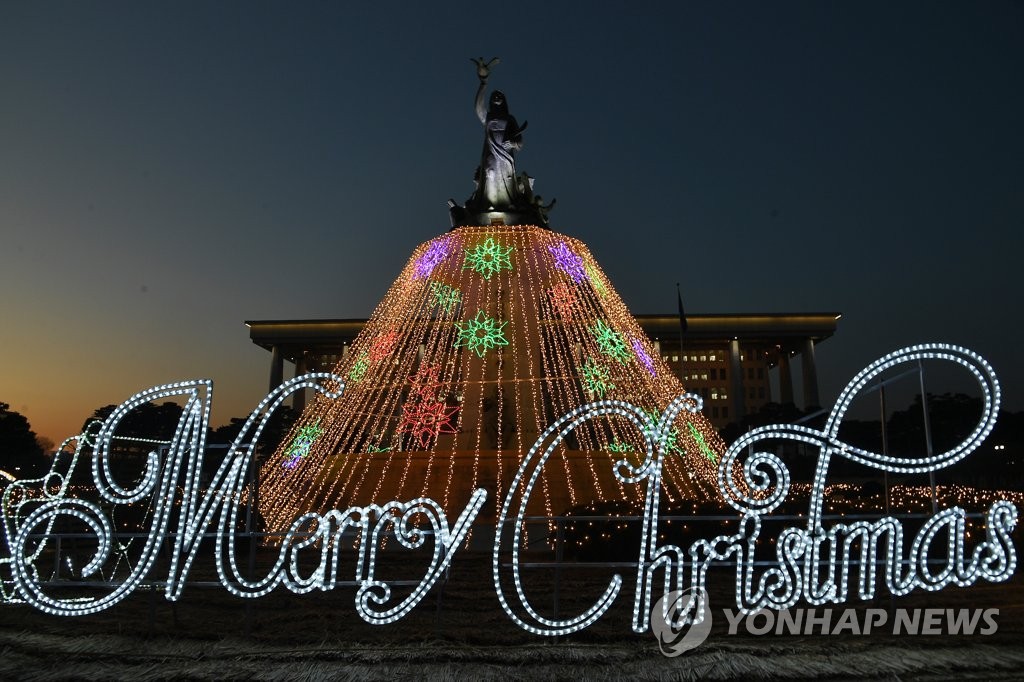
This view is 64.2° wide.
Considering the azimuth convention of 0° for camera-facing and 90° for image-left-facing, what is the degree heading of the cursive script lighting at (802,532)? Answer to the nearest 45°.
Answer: approximately 0°

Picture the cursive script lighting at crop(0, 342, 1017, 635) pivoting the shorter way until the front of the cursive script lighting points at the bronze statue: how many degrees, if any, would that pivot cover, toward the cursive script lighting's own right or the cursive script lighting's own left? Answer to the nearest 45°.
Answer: approximately 180°

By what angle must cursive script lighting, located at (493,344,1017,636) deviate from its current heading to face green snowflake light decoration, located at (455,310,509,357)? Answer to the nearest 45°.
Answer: approximately 135° to its right

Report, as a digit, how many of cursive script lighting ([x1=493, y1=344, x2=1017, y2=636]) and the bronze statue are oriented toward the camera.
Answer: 2

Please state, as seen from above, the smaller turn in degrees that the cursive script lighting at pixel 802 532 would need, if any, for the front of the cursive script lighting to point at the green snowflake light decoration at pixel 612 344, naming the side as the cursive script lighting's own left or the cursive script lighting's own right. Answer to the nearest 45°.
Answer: approximately 180°

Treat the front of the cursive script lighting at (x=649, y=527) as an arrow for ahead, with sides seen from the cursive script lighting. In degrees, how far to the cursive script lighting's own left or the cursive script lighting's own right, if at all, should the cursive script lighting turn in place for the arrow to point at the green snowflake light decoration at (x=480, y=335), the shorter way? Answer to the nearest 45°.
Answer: approximately 180°

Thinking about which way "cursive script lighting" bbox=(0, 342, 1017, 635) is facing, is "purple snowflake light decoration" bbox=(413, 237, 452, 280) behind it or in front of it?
behind

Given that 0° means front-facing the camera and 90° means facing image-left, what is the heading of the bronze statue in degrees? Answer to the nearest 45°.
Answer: approximately 0°

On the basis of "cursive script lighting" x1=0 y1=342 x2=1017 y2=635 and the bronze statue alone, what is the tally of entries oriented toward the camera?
2
